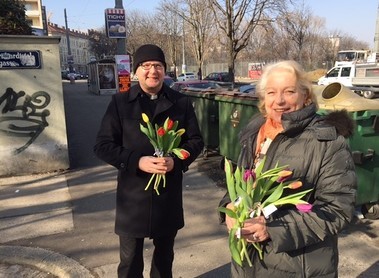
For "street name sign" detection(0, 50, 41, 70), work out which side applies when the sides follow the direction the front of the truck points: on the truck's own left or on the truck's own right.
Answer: on the truck's own left

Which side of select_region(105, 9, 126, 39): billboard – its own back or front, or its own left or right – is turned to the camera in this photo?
front

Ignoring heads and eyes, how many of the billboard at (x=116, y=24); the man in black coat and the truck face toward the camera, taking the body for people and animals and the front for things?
2

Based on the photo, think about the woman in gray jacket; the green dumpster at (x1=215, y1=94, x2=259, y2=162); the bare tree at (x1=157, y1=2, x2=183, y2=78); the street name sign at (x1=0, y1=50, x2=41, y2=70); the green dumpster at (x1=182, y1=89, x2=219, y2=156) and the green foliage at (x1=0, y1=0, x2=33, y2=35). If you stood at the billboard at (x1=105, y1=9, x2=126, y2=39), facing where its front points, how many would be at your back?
1

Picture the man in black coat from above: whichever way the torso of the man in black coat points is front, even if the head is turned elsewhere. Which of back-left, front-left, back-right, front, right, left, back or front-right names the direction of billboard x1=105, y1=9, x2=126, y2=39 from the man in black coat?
back

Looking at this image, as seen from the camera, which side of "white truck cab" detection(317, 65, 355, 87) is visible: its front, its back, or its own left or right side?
left

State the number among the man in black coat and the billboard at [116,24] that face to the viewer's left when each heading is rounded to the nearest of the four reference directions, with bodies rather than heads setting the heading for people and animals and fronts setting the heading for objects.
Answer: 0

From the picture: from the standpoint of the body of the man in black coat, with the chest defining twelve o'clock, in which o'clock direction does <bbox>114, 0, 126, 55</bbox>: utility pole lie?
The utility pole is roughly at 6 o'clock from the man in black coat.

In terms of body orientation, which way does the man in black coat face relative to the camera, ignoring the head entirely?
toward the camera

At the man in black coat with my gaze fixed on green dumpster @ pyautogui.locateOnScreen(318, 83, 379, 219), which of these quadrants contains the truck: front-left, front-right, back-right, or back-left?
front-left

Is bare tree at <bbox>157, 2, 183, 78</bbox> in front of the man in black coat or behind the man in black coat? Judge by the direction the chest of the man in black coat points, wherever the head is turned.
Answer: behind

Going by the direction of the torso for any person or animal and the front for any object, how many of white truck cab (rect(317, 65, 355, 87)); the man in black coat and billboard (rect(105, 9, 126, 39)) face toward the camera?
2

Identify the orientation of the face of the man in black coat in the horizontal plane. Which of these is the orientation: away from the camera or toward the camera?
toward the camera

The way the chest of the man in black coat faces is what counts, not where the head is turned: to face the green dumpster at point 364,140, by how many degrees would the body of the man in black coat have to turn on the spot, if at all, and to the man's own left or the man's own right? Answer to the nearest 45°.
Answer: approximately 135° to the man's own left

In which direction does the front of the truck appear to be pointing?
to the viewer's left

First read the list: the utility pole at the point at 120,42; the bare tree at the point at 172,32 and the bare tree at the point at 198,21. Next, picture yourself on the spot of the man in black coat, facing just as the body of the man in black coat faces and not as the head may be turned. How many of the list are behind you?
3

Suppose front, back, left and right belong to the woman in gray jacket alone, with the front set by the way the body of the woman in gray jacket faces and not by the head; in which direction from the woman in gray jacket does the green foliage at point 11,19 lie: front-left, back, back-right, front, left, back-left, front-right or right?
right
